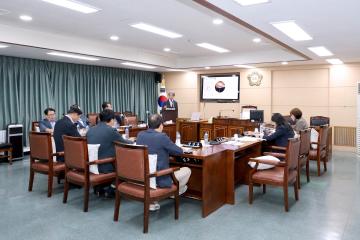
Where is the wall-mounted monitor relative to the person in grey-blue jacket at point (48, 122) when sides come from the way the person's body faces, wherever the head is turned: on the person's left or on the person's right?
on the person's left

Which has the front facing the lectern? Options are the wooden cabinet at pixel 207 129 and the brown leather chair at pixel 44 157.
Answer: the brown leather chair

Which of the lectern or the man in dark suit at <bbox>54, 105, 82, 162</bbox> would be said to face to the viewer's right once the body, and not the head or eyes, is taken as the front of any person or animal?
the man in dark suit

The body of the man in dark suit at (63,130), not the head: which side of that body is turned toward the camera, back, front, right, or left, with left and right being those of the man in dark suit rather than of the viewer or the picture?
right

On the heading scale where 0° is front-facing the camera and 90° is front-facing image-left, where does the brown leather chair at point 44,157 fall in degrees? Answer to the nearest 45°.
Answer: approximately 225°

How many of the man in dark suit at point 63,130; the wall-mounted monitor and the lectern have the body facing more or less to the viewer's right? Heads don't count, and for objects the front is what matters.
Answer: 1

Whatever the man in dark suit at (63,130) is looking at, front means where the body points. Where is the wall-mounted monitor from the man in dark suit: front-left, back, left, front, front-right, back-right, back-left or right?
front-left

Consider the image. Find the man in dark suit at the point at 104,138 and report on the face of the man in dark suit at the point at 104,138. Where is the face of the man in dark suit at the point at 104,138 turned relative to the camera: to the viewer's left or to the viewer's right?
to the viewer's right

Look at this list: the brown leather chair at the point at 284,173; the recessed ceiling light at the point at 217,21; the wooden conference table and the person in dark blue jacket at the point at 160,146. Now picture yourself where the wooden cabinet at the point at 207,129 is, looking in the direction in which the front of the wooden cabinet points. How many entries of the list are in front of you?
4

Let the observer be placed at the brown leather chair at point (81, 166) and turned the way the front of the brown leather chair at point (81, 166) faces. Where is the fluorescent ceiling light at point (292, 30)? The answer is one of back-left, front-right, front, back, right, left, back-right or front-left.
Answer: front-right
